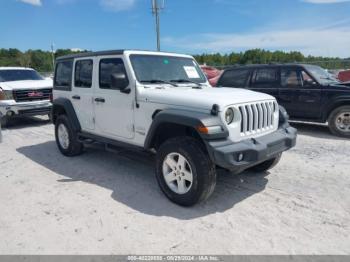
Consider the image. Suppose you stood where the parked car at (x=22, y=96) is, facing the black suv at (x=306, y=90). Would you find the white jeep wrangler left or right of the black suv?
right

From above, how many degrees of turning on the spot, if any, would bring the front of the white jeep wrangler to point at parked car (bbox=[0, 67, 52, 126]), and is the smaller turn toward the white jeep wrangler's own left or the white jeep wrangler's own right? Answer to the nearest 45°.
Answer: approximately 180°

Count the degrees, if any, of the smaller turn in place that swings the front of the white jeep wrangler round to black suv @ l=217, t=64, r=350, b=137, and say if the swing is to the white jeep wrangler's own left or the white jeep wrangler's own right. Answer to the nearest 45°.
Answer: approximately 90° to the white jeep wrangler's own left

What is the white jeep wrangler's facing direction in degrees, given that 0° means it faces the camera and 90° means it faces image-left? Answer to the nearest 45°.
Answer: approximately 315°
